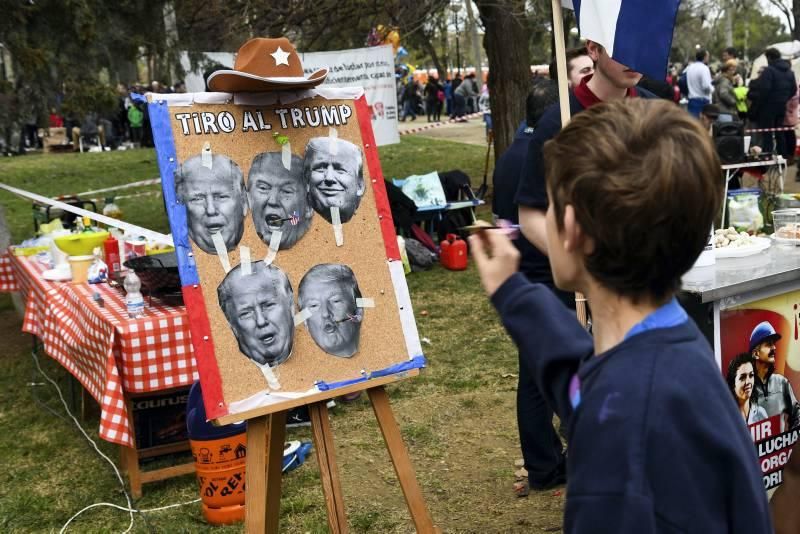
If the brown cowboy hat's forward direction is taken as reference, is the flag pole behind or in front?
in front

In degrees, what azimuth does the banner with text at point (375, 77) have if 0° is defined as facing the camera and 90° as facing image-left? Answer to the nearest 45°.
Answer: approximately 0°

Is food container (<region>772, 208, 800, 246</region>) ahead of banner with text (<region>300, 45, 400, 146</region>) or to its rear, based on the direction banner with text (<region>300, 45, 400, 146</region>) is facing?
ahead

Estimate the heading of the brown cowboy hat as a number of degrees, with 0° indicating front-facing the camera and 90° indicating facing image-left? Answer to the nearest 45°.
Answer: approximately 315°

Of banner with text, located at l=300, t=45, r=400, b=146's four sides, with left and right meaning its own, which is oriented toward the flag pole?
front

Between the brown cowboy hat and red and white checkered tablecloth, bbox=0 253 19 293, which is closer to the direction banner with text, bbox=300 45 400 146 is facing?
the brown cowboy hat

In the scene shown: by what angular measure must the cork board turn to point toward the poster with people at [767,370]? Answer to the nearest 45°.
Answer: approximately 45° to its left

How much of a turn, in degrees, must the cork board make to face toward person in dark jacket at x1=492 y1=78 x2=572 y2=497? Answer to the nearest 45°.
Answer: approximately 90° to its left

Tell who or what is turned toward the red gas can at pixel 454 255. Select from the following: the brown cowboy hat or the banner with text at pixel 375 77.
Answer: the banner with text

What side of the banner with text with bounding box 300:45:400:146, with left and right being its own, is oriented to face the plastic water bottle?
front
